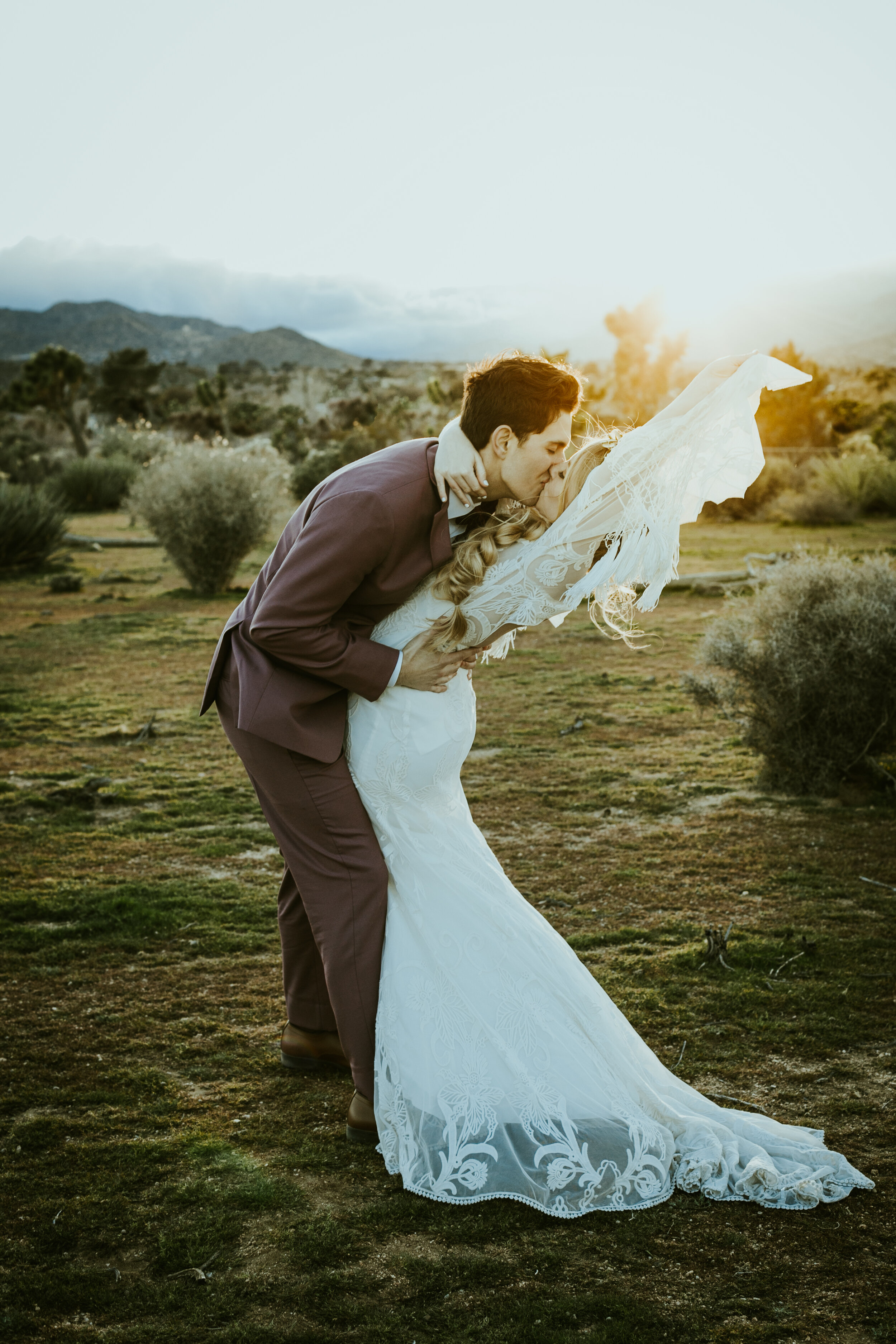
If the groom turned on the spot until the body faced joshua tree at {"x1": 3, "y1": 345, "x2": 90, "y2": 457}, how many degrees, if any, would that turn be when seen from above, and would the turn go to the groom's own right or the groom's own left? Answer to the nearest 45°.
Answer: approximately 90° to the groom's own left

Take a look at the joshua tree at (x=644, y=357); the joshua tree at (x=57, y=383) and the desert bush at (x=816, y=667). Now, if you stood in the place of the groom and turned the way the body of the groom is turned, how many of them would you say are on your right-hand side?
0

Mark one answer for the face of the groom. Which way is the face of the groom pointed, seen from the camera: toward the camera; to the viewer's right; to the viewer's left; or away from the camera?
to the viewer's right

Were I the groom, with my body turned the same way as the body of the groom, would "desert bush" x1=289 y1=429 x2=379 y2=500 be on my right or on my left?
on my left

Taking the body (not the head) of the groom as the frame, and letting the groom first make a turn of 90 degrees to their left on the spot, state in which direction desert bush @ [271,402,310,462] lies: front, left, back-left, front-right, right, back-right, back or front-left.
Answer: front

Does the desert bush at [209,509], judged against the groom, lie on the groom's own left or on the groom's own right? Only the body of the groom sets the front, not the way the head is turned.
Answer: on the groom's own left

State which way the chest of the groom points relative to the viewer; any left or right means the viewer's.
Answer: facing to the right of the viewer

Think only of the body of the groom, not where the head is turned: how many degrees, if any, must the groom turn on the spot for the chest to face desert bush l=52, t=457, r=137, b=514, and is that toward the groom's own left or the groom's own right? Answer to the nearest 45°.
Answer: approximately 90° to the groom's own left

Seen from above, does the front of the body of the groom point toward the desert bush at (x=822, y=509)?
no

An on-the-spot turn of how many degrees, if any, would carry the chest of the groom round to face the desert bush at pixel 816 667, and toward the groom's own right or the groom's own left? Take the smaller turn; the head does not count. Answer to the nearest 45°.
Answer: approximately 45° to the groom's own left
